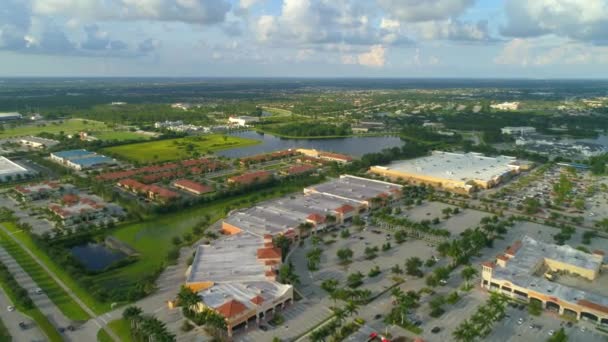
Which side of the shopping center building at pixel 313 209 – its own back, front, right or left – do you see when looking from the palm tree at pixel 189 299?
right

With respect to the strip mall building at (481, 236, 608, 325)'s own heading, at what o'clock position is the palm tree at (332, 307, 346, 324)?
The palm tree is roughly at 12 o'clock from the strip mall building.

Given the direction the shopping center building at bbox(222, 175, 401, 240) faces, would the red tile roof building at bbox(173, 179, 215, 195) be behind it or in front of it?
behind

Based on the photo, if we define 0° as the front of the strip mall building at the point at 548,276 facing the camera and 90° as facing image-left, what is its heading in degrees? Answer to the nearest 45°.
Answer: approximately 45°

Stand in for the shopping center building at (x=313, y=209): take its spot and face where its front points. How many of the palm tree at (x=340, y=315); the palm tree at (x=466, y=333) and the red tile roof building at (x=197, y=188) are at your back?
1

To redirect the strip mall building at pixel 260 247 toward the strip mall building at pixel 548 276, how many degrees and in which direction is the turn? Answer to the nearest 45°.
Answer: approximately 45° to its left

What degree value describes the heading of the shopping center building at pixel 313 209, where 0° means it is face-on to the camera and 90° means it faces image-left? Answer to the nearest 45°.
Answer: approximately 315°

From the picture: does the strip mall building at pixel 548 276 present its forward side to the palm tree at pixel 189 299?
no

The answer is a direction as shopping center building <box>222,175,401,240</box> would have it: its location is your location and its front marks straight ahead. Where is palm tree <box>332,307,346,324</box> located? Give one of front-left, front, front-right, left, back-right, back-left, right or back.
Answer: front-right

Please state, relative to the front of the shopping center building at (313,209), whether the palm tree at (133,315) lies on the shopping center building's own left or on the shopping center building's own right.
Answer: on the shopping center building's own right

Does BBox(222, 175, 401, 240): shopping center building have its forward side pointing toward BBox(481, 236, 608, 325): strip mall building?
yes

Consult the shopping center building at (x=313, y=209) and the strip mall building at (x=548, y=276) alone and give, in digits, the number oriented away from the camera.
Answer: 0
